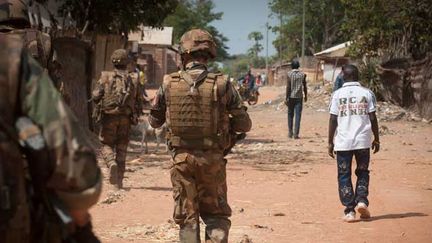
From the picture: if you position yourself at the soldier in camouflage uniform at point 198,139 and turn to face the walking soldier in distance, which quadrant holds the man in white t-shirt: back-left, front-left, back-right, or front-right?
front-right

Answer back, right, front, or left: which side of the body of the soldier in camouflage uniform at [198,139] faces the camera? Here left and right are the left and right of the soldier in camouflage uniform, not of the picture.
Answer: back

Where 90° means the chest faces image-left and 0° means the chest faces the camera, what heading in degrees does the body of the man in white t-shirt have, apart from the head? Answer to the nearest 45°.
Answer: approximately 180°

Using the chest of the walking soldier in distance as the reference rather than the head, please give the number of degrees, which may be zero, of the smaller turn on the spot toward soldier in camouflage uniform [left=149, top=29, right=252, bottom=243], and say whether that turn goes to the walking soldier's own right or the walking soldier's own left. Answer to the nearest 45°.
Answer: approximately 180°

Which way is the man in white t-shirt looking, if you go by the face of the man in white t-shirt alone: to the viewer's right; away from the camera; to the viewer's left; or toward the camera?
away from the camera

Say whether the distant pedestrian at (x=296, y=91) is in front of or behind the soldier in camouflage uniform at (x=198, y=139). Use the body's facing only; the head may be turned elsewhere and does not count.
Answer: in front

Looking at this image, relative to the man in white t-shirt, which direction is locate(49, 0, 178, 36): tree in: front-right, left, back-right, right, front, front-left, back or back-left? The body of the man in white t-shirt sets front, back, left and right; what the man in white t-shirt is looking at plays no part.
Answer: front-left

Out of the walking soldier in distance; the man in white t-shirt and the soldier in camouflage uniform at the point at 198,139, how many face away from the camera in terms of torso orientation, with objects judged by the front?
3

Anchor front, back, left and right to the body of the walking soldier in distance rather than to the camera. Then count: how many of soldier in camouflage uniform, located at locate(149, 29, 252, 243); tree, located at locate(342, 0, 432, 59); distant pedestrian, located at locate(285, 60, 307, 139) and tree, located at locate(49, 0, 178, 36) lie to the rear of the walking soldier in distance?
1

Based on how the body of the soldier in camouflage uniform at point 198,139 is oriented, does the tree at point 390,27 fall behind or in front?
in front
